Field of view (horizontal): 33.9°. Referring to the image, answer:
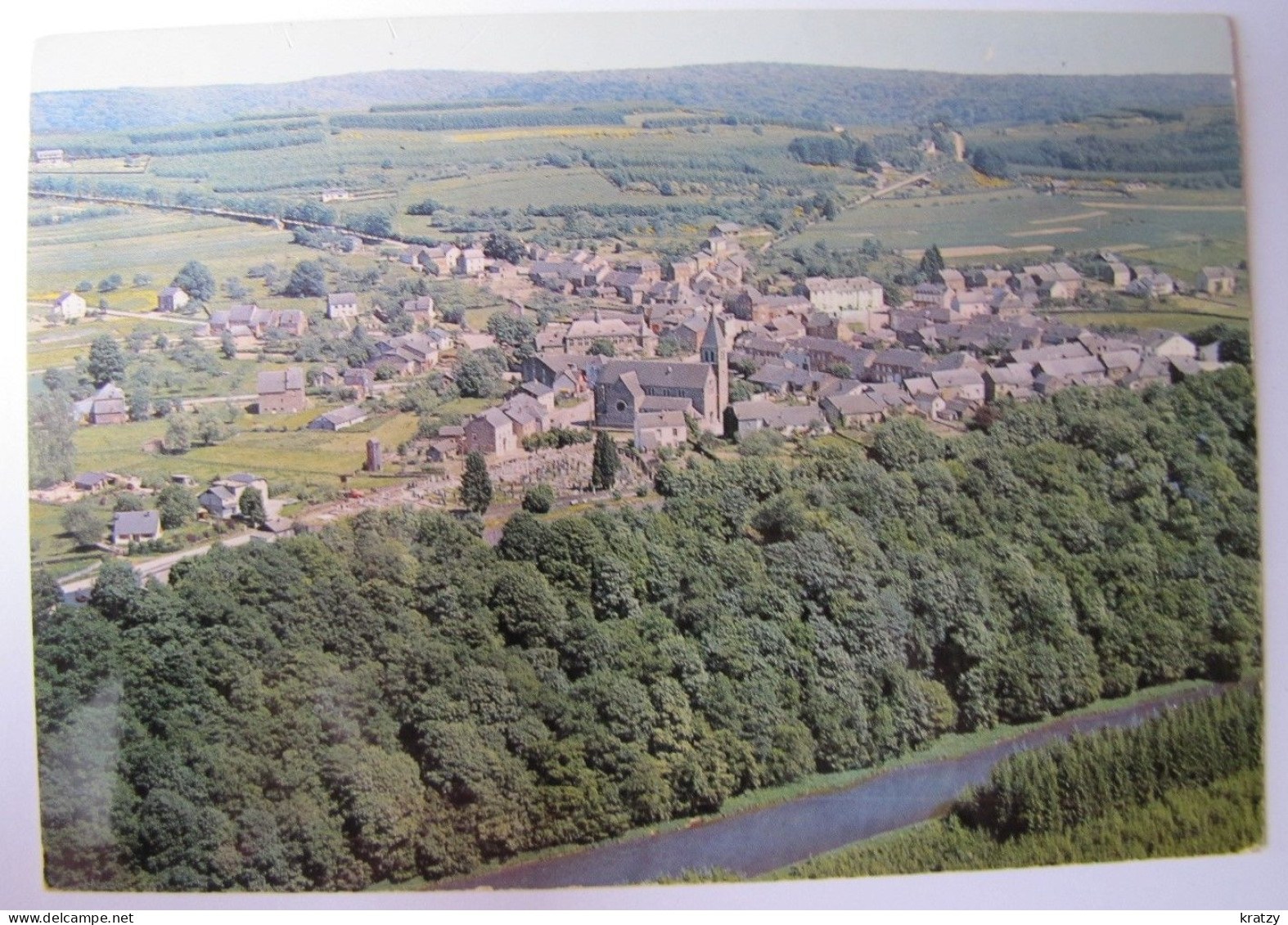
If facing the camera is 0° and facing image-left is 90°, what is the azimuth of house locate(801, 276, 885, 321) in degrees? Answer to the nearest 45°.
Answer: approximately 0°

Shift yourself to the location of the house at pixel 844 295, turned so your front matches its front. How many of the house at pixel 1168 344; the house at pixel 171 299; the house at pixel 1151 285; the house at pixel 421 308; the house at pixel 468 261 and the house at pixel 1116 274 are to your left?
3

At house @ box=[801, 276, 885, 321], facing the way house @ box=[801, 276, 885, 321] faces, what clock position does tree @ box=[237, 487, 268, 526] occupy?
The tree is roughly at 2 o'clock from the house.

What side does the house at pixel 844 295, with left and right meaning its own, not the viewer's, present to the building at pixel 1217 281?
left

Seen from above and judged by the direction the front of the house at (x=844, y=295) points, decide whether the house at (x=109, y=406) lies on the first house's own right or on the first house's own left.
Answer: on the first house's own right

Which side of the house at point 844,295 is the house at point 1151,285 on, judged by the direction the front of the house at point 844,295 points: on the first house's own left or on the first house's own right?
on the first house's own left

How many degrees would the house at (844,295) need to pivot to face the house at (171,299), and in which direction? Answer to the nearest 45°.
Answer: approximately 90° to its right

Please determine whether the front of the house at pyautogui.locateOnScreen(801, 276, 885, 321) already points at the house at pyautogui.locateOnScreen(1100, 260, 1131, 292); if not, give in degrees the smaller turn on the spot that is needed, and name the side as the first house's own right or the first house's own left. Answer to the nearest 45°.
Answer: approximately 90° to the first house's own left
